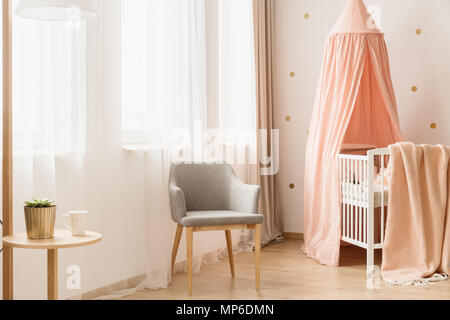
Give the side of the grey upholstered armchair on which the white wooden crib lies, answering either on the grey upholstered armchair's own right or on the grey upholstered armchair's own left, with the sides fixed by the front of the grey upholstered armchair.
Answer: on the grey upholstered armchair's own left

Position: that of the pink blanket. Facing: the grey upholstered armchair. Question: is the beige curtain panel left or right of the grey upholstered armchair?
right

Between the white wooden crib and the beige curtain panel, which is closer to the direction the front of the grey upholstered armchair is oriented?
the white wooden crib

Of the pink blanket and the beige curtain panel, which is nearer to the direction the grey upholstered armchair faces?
the pink blanket

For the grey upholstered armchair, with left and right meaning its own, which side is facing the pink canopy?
left

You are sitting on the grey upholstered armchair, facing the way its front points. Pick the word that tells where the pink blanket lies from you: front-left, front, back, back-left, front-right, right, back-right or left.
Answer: front-left

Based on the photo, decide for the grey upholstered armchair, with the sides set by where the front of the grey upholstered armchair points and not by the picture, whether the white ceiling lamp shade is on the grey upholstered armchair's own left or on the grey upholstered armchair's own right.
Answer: on the grey upholstered armchair's own right

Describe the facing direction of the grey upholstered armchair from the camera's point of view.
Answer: facing the viewer and to the right of the viewer

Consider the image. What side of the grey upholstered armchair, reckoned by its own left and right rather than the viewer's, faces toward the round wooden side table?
right

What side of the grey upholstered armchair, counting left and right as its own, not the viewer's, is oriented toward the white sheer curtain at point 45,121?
right

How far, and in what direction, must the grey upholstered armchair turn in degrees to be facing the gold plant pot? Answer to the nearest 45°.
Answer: approximately 90° to its right
